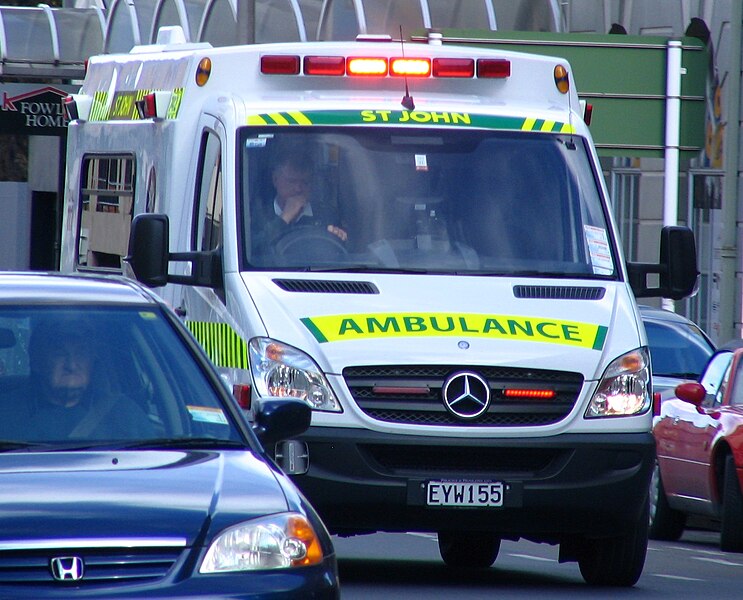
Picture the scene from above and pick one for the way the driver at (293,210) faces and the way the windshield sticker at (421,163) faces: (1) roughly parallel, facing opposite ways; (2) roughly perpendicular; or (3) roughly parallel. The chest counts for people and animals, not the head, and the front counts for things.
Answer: roughly parallel

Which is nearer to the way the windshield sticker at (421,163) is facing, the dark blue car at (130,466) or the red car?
the dark blue car

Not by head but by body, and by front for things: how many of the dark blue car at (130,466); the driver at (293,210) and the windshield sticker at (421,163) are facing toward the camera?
3

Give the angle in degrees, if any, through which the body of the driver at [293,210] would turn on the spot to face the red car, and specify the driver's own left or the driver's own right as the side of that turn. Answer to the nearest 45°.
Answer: approximately 135° to the driver's own left

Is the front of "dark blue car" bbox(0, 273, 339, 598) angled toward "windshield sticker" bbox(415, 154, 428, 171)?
no

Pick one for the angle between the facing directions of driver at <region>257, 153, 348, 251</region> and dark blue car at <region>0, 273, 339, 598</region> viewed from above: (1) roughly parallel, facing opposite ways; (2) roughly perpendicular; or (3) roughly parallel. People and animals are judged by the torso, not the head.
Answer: roughly parallel

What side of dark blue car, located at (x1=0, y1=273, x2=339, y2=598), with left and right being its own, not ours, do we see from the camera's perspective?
front

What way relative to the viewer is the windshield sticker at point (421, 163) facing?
toward the camera

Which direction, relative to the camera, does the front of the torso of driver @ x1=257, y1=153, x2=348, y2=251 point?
toward the camera

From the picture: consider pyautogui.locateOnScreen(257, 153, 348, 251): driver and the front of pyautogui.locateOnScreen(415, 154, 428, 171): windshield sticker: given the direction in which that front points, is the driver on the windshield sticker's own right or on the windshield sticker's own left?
on the windshield sticker's own right

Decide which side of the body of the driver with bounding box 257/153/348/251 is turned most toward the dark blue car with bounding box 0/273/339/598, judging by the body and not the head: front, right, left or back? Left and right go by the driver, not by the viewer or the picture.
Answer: front
